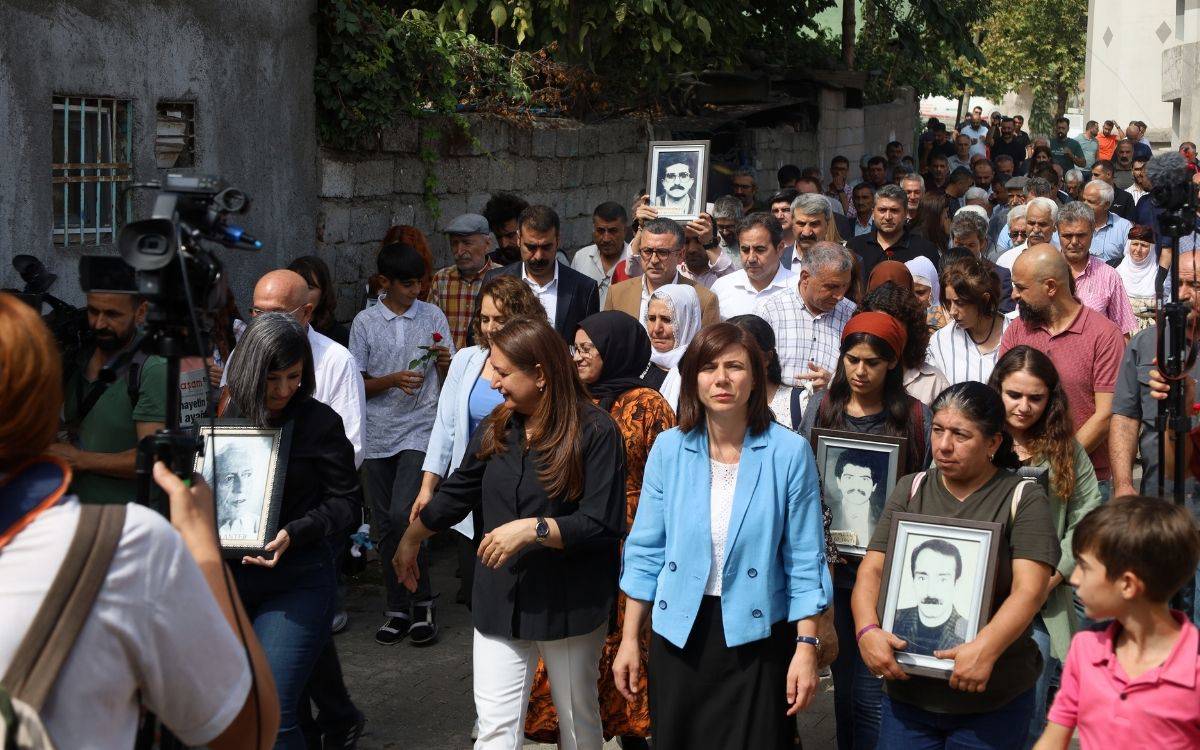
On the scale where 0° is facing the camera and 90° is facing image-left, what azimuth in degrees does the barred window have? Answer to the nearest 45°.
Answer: approximately 0°

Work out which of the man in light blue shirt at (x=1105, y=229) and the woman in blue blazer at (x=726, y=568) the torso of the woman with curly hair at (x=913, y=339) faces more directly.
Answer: the woman in blue blazer

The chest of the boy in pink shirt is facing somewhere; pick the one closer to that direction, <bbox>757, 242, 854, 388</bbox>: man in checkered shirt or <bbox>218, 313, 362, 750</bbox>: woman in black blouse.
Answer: the woman in black blouse

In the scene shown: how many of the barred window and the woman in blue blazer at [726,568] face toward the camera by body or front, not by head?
2

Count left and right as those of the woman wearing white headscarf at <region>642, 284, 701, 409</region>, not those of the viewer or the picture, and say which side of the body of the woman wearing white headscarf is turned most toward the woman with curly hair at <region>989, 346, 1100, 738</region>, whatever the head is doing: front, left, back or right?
left

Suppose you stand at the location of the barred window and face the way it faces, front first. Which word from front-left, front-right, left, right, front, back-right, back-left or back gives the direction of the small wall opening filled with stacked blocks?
back-left

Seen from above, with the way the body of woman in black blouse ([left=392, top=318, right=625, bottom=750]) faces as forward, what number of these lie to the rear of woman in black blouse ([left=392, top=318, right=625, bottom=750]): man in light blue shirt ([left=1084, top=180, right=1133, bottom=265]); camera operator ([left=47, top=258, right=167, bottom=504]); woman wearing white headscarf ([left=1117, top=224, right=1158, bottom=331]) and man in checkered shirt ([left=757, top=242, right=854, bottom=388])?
3

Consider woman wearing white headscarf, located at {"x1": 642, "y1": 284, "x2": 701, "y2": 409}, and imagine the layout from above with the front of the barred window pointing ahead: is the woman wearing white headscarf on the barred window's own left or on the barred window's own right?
on the barred window's own left

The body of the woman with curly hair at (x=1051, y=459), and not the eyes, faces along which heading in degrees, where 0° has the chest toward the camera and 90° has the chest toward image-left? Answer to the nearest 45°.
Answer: approximately 45°
